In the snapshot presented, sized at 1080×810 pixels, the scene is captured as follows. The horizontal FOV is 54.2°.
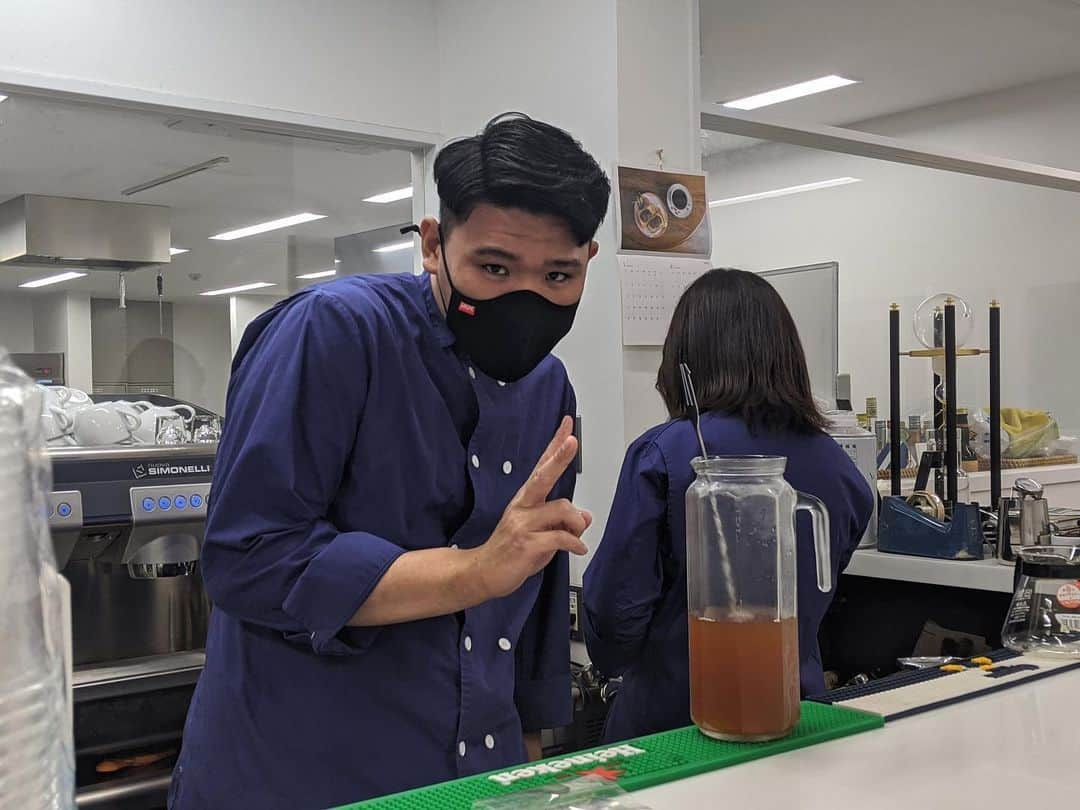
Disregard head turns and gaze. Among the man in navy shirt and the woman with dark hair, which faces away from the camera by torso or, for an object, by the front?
the woman with dark hair

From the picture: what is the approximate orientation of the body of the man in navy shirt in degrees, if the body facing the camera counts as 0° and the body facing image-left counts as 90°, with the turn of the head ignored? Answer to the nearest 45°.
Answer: approximately 315°

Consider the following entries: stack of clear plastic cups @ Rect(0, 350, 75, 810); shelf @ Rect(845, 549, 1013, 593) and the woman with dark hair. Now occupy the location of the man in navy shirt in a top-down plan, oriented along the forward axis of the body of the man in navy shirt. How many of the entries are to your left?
2

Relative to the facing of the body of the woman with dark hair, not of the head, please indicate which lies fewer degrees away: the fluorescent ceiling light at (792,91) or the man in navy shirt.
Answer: the fluorescent ceiling light

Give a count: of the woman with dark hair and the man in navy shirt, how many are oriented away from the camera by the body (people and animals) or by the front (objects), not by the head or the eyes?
1

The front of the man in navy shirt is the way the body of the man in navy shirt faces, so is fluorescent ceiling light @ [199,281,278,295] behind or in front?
behind

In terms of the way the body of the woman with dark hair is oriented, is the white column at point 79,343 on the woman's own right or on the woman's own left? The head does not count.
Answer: on the woman's own left

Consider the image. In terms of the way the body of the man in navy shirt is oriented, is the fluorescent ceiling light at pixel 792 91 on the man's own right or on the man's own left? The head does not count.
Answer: on the man's own left

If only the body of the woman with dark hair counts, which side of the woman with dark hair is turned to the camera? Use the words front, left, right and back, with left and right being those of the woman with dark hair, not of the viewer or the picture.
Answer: back

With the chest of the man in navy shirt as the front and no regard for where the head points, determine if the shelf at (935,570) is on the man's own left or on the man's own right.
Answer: on the man's own left

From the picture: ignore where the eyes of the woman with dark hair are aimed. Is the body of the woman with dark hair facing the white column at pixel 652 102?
yes

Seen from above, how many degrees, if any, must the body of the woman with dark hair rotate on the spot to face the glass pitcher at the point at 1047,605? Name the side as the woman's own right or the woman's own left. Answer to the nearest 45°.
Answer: approximately 135° to the woman's own right

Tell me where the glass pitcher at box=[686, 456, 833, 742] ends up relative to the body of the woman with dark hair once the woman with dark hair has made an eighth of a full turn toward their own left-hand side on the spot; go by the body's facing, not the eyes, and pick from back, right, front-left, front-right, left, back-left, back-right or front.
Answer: back-left
